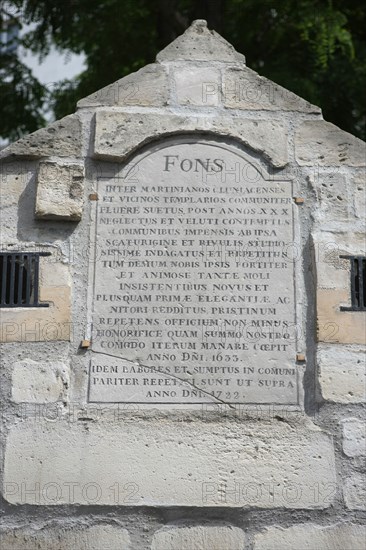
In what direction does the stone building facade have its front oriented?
toward the camera
